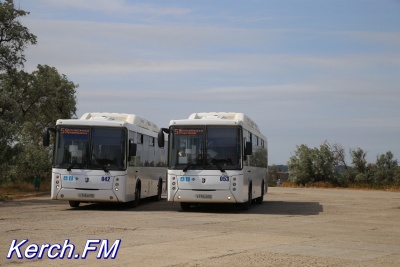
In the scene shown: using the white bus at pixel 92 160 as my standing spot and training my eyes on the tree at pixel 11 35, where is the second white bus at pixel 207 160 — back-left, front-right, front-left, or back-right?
back-right

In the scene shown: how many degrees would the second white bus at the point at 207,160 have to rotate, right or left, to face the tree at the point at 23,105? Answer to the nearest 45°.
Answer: approximately 135° to its right

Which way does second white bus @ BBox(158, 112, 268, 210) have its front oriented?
toward the camera

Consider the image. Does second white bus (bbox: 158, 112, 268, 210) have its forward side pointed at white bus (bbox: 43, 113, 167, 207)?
no

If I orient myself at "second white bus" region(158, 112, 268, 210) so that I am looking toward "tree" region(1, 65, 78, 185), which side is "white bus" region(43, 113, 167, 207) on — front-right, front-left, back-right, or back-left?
front-left
